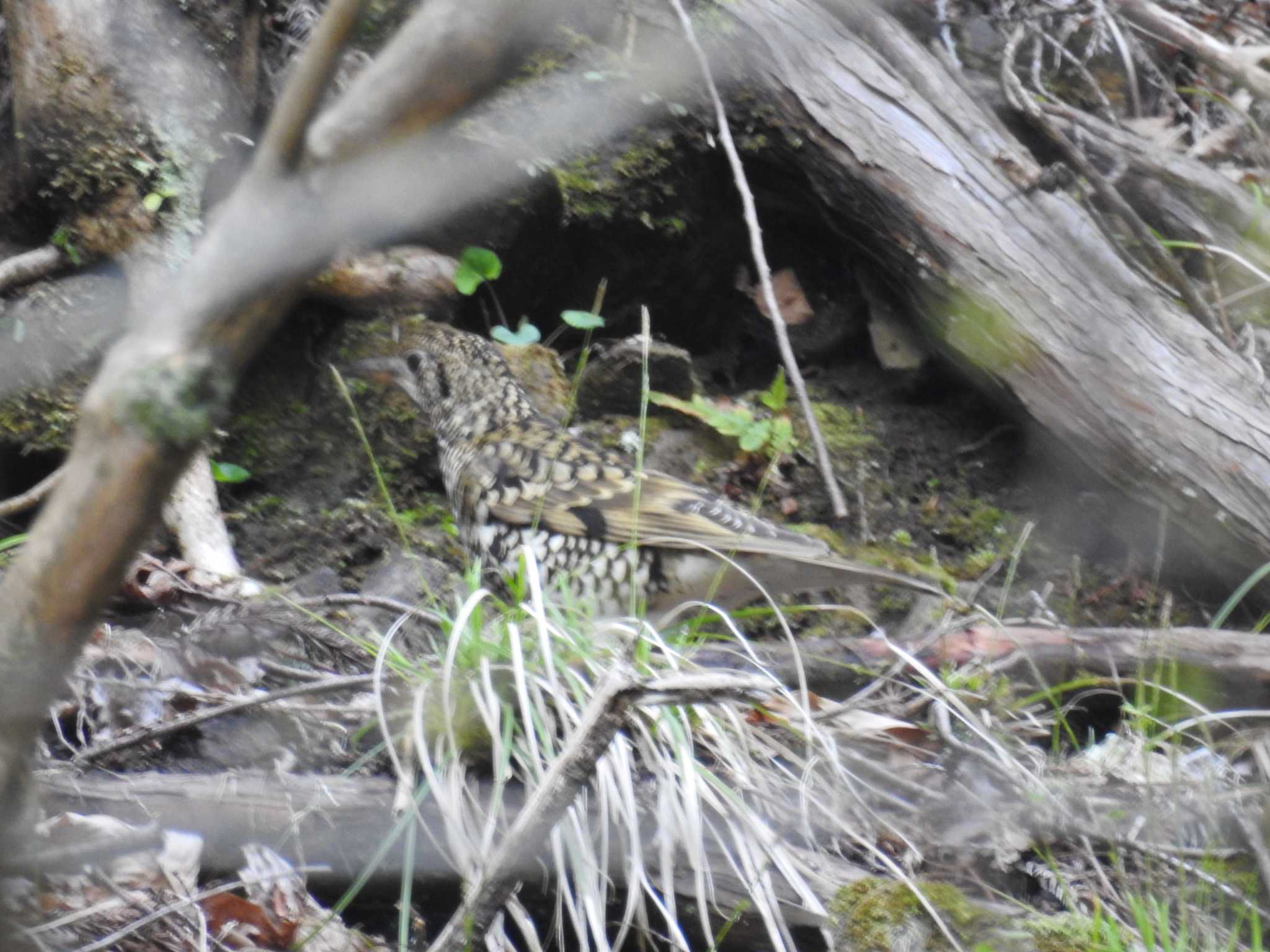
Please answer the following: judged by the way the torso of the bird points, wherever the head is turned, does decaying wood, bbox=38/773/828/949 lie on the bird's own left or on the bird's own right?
on the bird's own left

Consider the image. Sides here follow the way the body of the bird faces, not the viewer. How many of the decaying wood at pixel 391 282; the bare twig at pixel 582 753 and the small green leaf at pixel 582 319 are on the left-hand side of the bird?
1

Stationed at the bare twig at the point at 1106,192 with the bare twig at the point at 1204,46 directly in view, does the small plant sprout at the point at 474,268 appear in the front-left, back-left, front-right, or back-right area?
back-left

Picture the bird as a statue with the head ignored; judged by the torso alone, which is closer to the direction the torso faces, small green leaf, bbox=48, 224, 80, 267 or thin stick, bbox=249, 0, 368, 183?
the small green leaf

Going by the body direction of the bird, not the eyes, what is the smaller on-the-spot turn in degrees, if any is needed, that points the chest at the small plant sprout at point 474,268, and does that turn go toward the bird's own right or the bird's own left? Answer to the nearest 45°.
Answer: approximately 90° to the bird's own right

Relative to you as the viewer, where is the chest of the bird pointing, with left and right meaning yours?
facing to the left of the viewer

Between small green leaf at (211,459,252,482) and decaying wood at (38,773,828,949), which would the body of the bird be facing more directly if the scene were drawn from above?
the small green leaf

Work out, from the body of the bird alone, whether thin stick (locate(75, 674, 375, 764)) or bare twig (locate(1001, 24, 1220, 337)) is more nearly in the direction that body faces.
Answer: the thin stick

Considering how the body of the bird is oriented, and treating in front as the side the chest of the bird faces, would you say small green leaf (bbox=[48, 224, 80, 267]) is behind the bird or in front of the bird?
in front

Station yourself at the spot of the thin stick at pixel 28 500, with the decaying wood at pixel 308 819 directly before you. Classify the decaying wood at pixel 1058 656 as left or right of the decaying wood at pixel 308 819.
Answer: left

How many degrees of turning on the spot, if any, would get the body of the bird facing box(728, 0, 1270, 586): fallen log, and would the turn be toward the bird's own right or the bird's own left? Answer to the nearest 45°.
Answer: approximately 135° to the bird's own right
